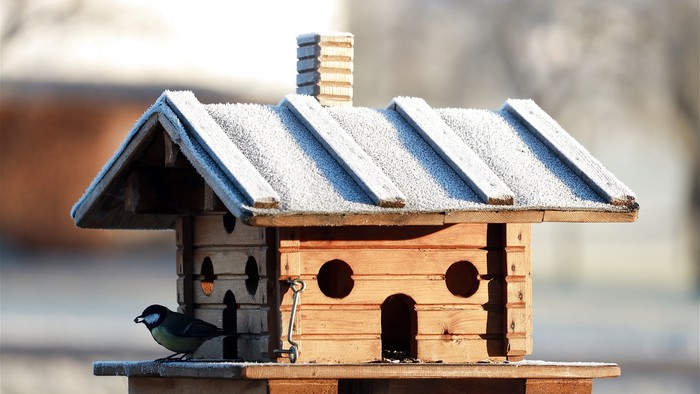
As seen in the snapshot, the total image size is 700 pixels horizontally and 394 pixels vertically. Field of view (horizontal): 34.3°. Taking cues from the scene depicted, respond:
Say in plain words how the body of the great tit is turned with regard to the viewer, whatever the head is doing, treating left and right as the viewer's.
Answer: facing to the left of the viewer

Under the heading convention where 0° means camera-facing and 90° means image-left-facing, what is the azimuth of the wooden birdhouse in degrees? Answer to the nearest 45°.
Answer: approximately 0°

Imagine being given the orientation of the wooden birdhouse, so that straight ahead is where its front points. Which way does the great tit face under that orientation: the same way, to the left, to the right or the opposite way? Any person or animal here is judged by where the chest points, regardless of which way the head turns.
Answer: to the right
